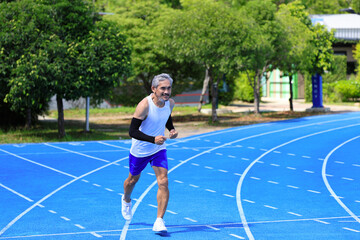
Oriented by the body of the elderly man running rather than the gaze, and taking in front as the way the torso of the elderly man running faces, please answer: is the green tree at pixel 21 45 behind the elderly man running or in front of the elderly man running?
behind

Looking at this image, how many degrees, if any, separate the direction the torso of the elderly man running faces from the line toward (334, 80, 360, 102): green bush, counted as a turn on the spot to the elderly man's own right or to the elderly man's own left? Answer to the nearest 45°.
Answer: approximately 90° to the elderly man's own left

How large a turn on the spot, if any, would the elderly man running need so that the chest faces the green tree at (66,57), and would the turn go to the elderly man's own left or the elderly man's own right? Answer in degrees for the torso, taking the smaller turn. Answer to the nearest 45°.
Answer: approximately 135° to the elderly man's own left

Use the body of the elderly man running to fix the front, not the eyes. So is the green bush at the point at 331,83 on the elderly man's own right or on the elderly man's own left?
on the elderly man's own left

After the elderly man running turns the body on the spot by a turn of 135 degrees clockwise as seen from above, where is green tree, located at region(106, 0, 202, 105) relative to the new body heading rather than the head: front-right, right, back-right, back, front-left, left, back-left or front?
right

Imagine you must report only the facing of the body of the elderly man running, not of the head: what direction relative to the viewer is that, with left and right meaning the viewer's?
facing the viewer and to the right of the viewer
